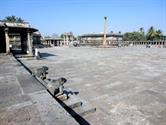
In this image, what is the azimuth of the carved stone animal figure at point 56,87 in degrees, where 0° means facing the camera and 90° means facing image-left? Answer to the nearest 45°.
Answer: approximately 270°

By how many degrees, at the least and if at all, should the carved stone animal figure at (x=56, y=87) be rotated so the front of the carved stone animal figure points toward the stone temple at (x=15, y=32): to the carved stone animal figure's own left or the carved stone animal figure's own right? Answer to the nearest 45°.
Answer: approximately 90° to the carved stone animal figure's own left
